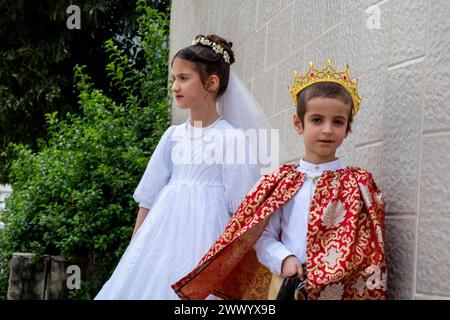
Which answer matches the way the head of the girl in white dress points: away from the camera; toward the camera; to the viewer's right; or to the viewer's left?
to the viewer's left

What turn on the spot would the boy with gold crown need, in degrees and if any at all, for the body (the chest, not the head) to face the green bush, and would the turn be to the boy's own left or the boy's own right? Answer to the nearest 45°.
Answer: approximately 135° to the boy's own right

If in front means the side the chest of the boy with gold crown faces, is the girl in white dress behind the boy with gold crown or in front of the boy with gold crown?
behind

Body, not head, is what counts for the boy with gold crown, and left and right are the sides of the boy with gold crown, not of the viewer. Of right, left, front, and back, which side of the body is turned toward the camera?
front
